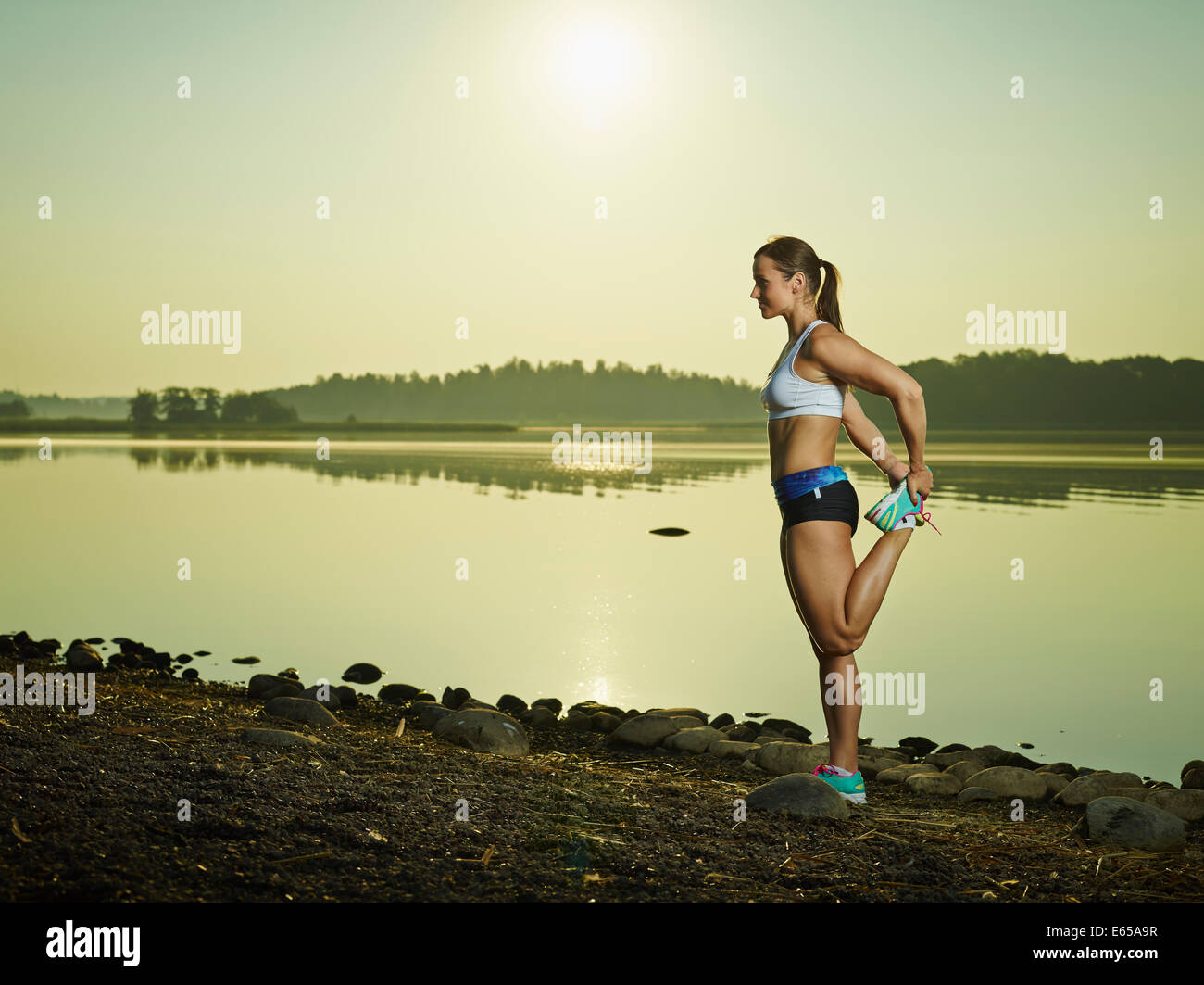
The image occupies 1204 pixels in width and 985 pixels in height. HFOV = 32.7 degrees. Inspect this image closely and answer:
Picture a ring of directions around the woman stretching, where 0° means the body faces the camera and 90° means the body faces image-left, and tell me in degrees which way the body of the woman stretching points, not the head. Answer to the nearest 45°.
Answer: approximately 90°

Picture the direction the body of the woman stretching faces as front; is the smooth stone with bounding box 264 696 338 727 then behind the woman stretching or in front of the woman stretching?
in front

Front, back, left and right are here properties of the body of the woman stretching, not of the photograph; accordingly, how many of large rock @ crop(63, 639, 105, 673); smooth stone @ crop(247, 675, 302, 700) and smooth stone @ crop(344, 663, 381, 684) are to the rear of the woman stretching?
0

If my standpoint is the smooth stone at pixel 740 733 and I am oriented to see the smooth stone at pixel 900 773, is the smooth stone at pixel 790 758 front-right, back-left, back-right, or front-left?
front-right

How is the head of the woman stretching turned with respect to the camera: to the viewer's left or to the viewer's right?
to the viewer's left

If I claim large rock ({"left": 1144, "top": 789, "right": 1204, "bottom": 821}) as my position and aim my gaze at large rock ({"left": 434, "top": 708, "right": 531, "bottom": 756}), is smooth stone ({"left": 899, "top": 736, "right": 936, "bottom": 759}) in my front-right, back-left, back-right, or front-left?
front-right
